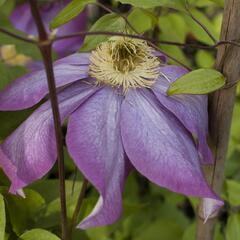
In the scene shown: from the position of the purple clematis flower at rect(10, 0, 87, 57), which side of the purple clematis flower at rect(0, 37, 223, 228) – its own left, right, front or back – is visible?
back

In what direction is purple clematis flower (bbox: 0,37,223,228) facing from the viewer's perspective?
toward the camera
